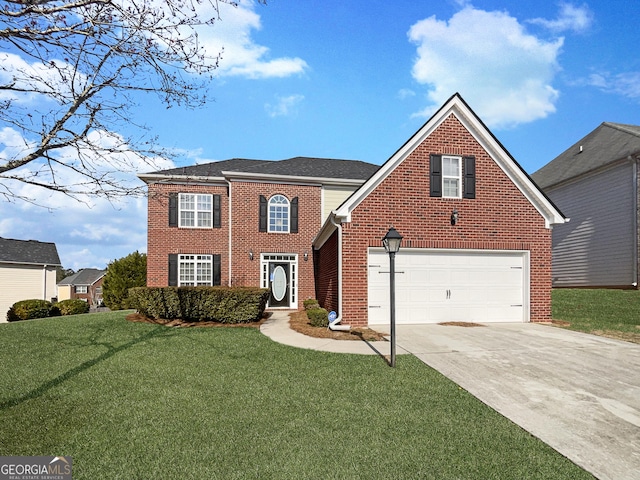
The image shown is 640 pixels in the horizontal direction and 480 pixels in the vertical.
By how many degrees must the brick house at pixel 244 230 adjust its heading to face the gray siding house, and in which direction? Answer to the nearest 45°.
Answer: approximately 90° to its left

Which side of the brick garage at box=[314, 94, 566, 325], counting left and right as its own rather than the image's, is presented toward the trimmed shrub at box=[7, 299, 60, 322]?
right

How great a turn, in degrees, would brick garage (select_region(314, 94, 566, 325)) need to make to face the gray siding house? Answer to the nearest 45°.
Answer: approximately 135° to its left

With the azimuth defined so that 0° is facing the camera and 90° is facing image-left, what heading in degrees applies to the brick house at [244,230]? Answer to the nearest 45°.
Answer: approximately 0°

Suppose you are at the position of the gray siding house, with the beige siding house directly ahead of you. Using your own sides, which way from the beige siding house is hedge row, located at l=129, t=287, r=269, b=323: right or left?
left

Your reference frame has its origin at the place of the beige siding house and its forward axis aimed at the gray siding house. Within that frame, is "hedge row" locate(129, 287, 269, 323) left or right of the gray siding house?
right
